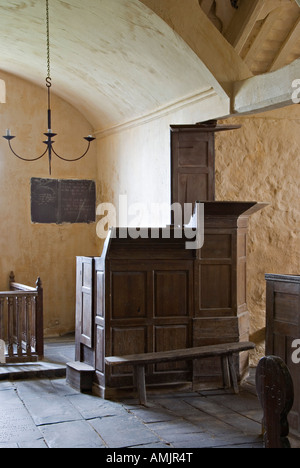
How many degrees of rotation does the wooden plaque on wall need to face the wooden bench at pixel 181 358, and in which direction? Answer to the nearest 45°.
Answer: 0° — it already faces it

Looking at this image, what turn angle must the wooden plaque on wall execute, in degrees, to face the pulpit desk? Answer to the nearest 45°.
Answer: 0° — it already faces it
